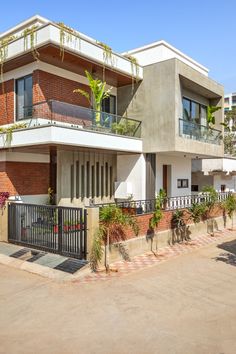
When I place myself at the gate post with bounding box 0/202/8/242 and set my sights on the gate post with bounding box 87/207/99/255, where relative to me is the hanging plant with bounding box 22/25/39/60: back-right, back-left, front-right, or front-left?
front-left

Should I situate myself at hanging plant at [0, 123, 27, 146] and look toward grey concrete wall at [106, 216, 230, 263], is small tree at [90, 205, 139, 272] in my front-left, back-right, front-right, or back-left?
front-right

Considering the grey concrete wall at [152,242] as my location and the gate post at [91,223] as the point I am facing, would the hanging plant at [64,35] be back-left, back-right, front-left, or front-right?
front-right

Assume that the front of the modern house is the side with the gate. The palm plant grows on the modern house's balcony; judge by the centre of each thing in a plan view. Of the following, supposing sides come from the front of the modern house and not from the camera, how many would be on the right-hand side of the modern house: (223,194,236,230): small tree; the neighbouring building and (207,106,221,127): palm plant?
0

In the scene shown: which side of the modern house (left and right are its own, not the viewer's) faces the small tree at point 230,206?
left

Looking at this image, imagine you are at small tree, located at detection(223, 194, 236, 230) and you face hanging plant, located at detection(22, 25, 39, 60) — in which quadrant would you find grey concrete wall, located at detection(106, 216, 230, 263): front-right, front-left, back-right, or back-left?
front-left
